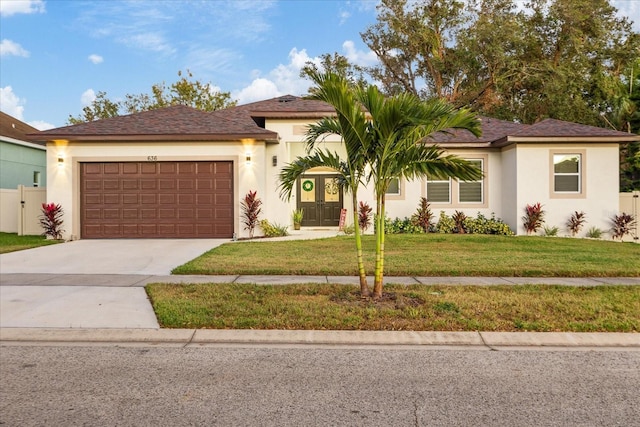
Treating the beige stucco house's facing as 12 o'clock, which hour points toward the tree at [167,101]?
The tree is roughly at 5 o'clock from the beige stucco house.

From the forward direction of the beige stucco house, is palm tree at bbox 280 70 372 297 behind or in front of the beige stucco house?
in front

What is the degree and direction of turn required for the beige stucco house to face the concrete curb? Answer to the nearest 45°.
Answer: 0° — it already faces it

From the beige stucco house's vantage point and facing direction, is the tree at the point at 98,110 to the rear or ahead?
to the rear

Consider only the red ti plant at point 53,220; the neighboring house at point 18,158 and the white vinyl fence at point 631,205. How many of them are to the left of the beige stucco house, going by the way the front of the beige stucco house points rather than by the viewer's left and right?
1

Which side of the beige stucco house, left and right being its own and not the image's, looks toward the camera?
front

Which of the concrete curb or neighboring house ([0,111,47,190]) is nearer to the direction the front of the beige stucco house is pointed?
the concrete curb

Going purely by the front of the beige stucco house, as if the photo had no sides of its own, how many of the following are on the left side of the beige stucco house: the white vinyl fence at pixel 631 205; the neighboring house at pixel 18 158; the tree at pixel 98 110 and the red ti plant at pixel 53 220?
1

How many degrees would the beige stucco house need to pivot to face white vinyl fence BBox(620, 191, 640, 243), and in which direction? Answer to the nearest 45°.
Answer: approximately 90° to its left

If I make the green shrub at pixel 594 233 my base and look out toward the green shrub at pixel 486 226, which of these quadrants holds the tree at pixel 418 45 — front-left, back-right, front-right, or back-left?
front-right

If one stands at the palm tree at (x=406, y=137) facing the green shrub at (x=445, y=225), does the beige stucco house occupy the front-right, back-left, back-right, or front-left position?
front-left

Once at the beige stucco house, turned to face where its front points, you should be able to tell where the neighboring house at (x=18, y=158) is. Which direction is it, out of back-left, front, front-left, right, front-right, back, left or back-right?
back-right

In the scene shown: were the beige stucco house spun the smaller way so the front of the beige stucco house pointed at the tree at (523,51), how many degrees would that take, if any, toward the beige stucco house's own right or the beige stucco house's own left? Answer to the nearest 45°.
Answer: approximately 135° to the beige stucco house's own left

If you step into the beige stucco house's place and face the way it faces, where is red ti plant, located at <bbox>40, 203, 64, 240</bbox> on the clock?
The red ti plant is roughly at 3 o'clock from the beige stucco house.

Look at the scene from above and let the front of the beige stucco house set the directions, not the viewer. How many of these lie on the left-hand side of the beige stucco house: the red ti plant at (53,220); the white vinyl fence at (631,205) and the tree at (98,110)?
1
